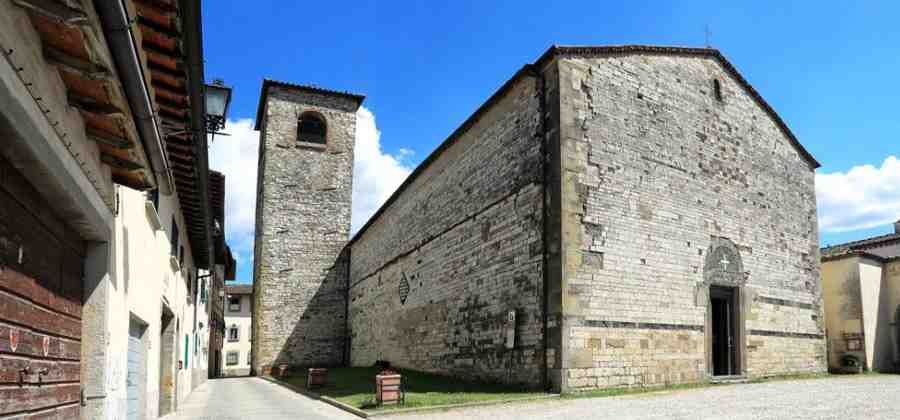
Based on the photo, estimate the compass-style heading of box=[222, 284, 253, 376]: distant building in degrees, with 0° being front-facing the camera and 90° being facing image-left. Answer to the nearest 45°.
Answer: approximately 0°

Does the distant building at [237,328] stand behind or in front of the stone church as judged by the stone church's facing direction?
behind

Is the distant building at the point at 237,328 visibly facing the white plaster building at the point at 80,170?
yes

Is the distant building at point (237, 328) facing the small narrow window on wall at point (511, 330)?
yes

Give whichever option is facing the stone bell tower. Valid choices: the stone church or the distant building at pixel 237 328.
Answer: the distant building

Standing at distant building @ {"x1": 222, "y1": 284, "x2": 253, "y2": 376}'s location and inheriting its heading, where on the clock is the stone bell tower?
The stone bell tower is roughly at 12 o'clock from the distant building.

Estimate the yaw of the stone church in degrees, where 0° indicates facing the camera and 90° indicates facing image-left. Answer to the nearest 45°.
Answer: approximately 315°

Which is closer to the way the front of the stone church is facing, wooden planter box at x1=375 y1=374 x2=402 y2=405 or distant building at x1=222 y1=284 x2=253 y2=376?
the wooden planter box

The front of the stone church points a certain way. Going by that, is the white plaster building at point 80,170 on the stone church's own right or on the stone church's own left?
on the stone church's own right

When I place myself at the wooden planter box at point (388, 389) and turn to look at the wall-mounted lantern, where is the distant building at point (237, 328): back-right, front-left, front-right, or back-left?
back-right

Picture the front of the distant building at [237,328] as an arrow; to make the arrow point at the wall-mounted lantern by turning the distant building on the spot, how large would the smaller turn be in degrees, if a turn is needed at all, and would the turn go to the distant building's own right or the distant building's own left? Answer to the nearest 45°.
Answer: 0° — it already faces it

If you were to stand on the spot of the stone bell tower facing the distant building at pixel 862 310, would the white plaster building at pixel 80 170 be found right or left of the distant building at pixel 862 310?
right
